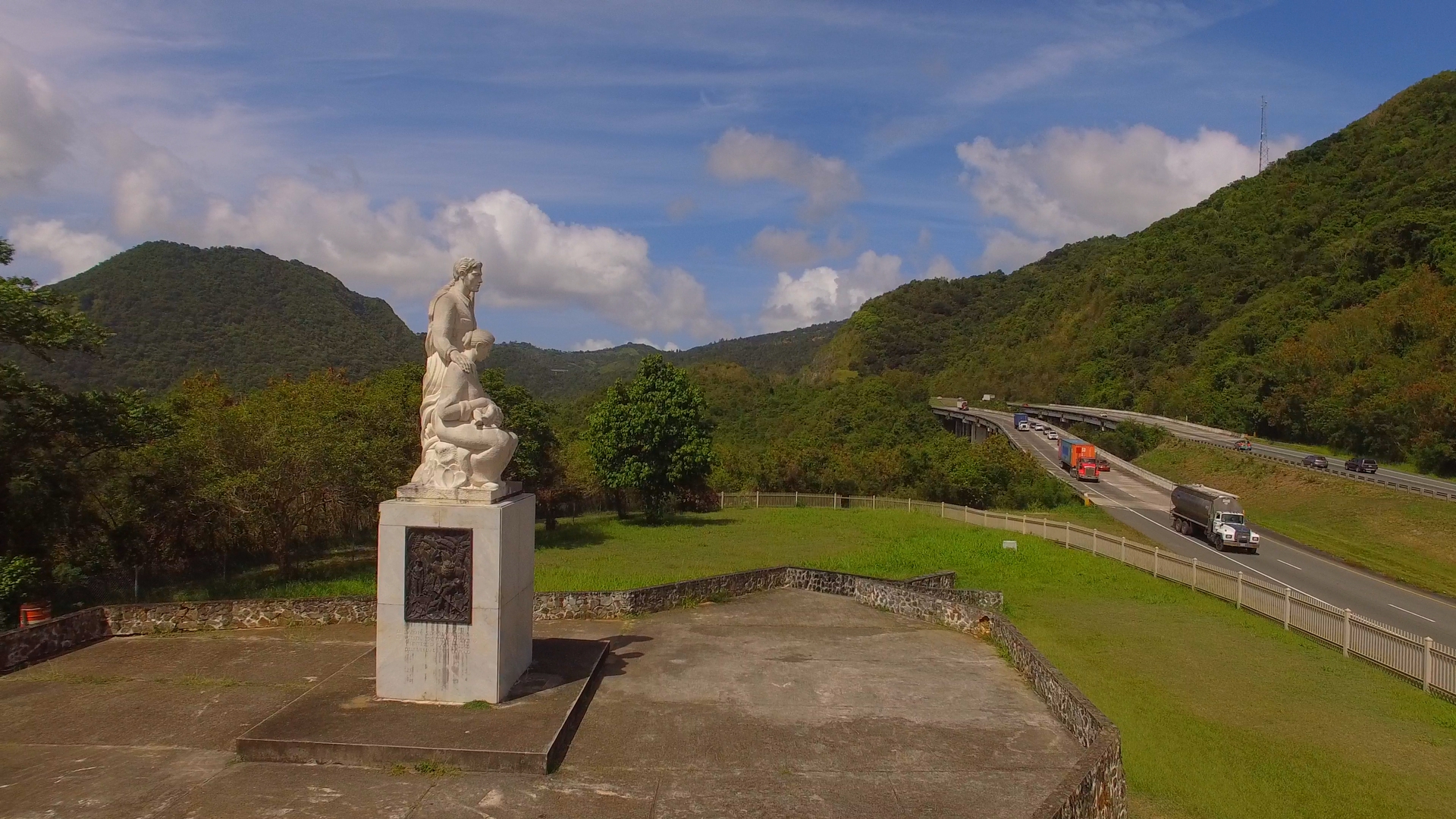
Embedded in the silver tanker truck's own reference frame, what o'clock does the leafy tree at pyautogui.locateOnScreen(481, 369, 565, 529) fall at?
The leafy tree is roughly at 4 o'clock from the silver tanker truck.

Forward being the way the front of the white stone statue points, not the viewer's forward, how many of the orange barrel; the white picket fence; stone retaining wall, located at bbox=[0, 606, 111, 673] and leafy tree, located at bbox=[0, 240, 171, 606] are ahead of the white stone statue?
1

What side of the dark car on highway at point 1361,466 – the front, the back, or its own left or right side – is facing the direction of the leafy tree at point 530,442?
left

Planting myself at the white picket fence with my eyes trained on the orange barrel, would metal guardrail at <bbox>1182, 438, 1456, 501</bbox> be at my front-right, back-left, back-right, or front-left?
back-right

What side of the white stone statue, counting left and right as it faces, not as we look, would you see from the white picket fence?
front

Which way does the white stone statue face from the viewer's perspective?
to the viewer's right

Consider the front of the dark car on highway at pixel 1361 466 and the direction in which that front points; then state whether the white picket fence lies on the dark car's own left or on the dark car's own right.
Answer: on the dark car's own left

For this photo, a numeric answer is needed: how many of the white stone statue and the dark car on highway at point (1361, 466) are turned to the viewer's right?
1

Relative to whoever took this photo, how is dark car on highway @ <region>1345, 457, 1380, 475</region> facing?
facing away from the viewer and to the left of the viewer

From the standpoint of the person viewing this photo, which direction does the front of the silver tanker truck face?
facing the viewer and to the right of the viewer

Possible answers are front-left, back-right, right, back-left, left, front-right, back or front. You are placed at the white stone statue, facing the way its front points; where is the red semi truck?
front-left

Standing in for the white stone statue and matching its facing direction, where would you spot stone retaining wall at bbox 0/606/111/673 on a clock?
The stone retaining wall is roughly at 7 o'clock from the white stone statue.

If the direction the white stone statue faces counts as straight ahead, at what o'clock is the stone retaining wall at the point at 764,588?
The stone retaining wall is roughly at 11 o'clock from the white stone statue.
